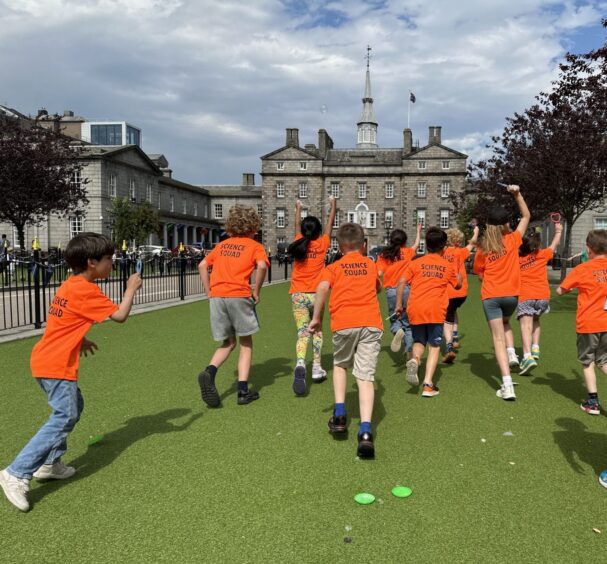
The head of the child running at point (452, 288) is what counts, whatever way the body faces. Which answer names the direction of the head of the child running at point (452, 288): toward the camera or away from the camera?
away from the camera

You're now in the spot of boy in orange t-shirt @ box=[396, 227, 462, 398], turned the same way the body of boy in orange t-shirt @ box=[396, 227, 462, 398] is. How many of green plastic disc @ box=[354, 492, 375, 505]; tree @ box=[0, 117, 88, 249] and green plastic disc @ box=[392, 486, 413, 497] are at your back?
2

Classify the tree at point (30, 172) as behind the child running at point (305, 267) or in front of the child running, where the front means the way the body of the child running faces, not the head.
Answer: in front

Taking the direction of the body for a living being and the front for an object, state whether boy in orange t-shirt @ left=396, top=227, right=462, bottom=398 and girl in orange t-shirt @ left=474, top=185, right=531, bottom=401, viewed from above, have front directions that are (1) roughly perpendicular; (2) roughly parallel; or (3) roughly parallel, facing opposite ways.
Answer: roughly parallel

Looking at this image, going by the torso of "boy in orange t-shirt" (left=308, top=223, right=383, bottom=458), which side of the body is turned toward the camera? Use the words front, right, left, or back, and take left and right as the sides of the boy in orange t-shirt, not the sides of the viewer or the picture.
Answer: back

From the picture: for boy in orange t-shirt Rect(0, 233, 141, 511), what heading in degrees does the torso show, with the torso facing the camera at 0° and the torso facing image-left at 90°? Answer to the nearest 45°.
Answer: approximately 225°

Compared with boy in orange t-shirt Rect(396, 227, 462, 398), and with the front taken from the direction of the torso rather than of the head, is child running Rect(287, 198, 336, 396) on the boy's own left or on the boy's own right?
on the boy's own left

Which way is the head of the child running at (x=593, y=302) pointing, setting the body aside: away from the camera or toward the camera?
away from the camera

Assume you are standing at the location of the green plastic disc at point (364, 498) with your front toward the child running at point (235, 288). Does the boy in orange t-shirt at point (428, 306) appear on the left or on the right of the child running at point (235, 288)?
right

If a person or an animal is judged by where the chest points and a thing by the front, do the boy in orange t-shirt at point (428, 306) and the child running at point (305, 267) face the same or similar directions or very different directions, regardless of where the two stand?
same or similar directions

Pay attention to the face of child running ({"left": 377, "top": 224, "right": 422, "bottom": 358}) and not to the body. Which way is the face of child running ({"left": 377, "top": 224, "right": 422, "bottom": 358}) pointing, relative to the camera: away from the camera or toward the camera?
away from the camera

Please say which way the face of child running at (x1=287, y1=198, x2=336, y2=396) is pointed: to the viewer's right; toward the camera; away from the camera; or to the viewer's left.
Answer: away from the camera

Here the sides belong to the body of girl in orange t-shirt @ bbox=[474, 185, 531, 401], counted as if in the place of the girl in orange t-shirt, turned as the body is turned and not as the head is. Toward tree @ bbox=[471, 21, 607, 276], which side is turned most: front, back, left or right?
front

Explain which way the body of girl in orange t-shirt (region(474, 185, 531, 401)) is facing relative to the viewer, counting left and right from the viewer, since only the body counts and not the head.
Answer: facing away from the viewer

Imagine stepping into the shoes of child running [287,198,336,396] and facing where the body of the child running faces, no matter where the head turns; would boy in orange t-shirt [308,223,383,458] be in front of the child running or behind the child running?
behind

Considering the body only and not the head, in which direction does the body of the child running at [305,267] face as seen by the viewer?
away from the camera

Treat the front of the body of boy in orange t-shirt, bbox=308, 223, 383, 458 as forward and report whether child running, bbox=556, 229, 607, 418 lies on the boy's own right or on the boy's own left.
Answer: on the boy's own right

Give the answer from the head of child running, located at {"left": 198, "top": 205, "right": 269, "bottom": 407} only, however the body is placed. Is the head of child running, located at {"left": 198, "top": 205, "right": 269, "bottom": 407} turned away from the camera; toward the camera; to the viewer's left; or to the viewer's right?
away from the camera

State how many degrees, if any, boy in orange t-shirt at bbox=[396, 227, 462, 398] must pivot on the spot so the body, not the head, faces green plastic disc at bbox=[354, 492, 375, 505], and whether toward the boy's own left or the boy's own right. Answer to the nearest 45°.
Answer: approximately 180°

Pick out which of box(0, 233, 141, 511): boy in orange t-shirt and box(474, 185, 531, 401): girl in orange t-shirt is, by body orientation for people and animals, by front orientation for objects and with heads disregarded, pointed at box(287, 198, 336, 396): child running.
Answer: the boy in orange t-shirt
